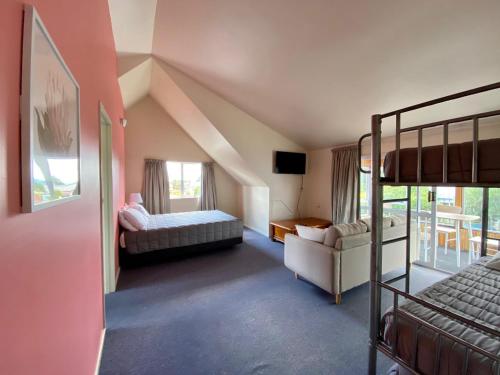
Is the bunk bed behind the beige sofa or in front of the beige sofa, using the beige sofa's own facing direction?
behind

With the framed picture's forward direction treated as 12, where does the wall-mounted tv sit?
The wall-mounted tv is roughly at 11 o'clock from the framed picture.

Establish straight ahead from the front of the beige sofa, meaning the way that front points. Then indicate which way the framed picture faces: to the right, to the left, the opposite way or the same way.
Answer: to the right

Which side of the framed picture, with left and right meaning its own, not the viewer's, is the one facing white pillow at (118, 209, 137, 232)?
left

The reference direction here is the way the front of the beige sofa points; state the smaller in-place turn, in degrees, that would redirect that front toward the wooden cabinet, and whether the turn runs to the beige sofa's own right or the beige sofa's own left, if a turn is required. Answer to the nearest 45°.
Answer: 0° — it already faces it

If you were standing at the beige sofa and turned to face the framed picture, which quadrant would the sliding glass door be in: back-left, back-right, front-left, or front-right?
back-left

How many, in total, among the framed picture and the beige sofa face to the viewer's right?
1

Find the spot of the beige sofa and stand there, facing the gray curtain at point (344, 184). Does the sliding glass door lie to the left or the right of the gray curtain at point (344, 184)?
right

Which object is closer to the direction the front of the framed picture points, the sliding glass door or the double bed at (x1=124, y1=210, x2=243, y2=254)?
the sliding glass door

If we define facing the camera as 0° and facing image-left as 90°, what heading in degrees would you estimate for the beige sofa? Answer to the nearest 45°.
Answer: approximately 135°

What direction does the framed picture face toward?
to the viewer's right
